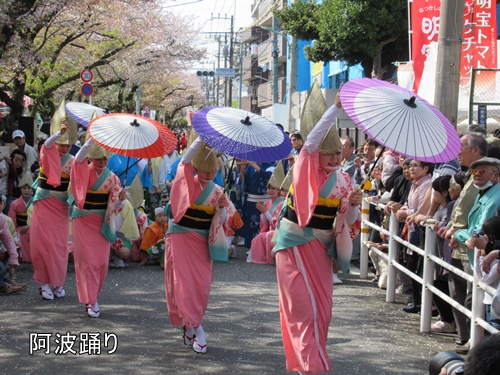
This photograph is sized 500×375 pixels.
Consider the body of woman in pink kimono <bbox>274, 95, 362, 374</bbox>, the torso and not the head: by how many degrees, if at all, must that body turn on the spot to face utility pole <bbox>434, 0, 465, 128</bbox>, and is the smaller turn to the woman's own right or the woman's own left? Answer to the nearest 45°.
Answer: approximately 135° to the woman's own left

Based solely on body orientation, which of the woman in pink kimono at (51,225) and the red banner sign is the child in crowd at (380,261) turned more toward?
the woman in pink kimono

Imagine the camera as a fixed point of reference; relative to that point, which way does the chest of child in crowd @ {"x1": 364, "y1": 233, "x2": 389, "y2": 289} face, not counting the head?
to the viewer's left

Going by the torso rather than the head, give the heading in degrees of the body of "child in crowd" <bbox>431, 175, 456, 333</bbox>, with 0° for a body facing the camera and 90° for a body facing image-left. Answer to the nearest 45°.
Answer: approximately 90°

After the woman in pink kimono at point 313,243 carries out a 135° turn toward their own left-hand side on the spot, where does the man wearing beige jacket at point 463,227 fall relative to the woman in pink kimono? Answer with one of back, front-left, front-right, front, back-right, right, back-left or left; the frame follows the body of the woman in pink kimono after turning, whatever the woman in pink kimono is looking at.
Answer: front-right

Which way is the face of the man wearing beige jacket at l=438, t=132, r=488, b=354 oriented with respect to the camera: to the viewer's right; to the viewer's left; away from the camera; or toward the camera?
to the viewer's left

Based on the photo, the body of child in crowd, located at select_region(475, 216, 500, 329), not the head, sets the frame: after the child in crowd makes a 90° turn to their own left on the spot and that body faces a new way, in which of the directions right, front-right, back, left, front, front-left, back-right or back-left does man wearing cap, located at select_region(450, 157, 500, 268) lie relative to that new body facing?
back

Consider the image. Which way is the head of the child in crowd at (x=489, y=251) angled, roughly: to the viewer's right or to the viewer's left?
to the viewer's left

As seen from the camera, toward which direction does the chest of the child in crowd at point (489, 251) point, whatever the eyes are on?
to the viewer's left

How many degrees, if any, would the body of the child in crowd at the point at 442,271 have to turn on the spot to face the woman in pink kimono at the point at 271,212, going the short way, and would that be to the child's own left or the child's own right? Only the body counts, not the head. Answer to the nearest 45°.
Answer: approximately 45° to the child's own right
